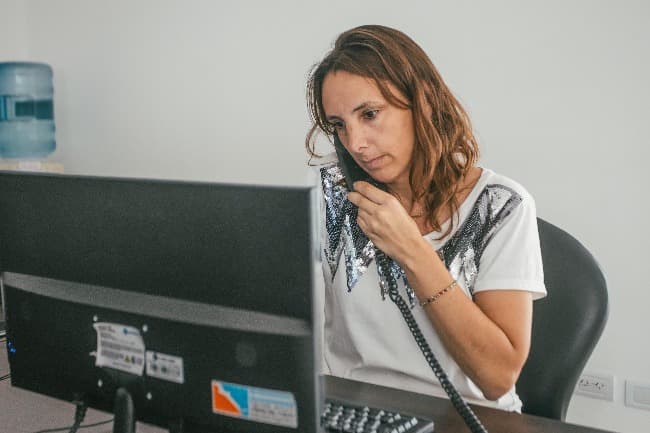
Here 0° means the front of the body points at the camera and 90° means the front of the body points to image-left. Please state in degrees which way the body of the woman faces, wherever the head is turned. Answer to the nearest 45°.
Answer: approximately 45°

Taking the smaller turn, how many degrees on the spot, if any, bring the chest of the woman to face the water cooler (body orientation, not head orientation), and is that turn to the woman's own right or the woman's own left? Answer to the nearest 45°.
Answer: approximately 90° to the woman's own right

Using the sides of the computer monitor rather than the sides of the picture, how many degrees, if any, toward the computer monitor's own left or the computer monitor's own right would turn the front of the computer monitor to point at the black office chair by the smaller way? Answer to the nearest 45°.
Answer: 0° — it already faces it

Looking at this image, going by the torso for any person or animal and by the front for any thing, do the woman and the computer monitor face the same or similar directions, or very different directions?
very different directions

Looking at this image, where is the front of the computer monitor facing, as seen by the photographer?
facing away from the viewer and to the right of the viewer

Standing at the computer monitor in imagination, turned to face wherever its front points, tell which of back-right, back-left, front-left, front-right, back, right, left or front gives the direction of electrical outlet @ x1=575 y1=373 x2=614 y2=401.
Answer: front
